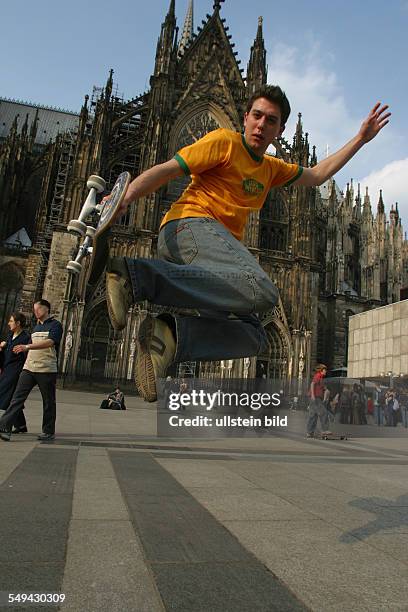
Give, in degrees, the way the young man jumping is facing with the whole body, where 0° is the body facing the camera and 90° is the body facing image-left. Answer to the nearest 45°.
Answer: approximately 315°

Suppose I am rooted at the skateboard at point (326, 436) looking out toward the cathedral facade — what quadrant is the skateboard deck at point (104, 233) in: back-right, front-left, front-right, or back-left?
back-left

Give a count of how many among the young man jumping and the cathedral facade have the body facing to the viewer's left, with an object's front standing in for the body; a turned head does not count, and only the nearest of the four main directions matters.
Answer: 0

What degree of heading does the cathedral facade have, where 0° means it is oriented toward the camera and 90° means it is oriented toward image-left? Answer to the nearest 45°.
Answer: approximately 0°

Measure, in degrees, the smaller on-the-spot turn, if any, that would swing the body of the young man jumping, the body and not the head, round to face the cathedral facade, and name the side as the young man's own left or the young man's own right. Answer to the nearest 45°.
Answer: approximately 135° to the young man's own left

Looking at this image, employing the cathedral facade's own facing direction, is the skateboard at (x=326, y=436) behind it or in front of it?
in front

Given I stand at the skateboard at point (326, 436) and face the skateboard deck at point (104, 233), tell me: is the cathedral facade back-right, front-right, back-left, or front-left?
back-right

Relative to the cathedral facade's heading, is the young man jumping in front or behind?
in front

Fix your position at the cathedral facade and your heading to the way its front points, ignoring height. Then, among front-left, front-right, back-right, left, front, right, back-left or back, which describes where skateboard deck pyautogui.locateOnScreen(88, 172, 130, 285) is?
front
